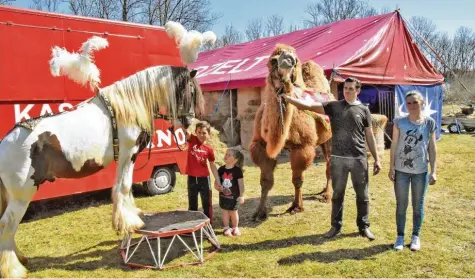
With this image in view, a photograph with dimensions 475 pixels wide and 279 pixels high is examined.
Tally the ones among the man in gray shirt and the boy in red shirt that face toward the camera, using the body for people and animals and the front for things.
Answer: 2

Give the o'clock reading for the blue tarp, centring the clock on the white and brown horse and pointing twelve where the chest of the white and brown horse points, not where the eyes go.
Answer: The blue tarp is roughly at 11 o'clock from the white and brown horse.

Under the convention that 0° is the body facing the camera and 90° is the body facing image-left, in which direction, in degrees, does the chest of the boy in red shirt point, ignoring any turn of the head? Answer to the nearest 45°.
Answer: approximately 0°

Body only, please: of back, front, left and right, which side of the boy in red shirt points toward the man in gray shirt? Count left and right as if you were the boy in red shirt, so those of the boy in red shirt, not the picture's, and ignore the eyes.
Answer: left

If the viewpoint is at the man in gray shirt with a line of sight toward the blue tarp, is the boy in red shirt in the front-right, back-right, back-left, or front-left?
back-left

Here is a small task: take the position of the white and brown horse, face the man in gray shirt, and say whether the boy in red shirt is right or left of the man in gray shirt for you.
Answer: left

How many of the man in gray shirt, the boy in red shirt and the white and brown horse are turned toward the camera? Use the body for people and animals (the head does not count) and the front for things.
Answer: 2

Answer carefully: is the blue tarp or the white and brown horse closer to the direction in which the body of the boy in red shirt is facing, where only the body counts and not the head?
the white and brown horse

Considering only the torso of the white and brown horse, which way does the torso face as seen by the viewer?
to the viewer's right

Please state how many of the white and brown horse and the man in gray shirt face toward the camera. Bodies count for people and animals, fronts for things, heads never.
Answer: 1
